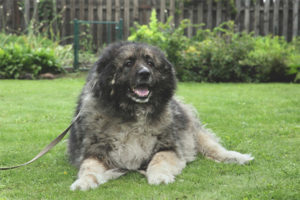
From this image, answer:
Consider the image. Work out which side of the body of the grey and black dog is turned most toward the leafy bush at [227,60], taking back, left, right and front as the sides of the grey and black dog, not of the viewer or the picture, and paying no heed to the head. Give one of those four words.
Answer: back

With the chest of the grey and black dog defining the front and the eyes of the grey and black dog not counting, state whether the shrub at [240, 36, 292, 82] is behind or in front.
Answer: behind

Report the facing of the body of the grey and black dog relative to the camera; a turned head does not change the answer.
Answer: toward the camera

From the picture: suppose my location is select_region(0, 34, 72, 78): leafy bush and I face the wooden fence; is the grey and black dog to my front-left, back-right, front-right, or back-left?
back-right

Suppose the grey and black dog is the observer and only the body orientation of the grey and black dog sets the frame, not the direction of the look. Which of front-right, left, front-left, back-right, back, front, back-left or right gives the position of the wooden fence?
back

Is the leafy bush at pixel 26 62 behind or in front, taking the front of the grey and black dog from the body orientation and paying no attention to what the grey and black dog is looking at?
behind

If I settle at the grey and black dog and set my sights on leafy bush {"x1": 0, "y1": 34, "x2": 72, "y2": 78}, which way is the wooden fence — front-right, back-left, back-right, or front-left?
front-right
